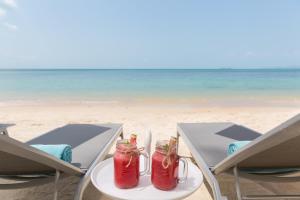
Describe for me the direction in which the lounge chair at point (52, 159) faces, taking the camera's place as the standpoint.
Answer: facing away from the viewer and to the right of the viewer

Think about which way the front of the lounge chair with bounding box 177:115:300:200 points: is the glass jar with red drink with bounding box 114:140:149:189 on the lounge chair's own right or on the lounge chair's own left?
on the lounge chair's own left

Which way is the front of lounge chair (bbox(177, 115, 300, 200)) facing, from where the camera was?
facing away from the viewer and to the left of the viewer
